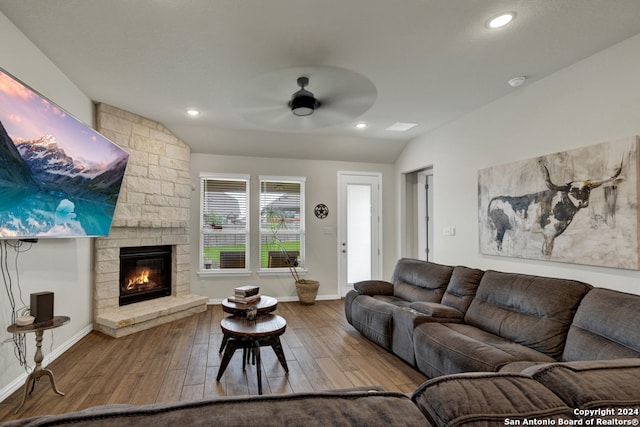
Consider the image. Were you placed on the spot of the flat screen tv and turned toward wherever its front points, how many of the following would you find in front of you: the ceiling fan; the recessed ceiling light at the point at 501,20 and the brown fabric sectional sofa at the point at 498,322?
3

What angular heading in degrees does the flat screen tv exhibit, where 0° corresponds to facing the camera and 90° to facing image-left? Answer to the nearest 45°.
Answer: approximately 315°

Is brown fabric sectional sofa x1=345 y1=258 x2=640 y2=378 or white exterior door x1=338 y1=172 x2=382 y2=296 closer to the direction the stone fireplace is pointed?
the brown fabric sectional sofa

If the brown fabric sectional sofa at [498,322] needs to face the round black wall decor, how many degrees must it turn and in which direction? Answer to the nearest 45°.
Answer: approximately 90° to its right

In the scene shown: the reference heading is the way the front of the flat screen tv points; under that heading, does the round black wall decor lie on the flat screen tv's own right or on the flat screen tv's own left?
on the flat screen tv's own left

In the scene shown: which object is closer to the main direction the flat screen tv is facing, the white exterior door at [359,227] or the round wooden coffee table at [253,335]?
the round wooden coffee table

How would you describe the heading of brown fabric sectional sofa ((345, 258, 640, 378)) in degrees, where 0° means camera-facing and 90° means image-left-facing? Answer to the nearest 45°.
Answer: approximately 45°

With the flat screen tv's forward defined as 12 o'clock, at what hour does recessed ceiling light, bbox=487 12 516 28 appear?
The recessed ceiling light is roughly at 12 o'clock from the flat screen tv.
